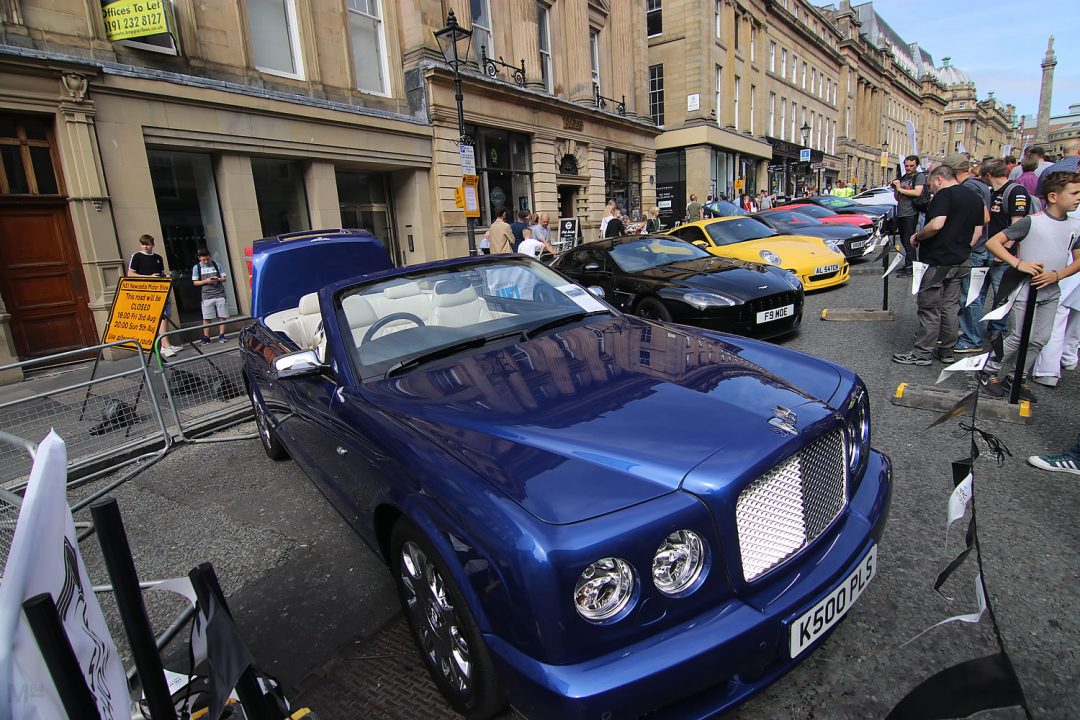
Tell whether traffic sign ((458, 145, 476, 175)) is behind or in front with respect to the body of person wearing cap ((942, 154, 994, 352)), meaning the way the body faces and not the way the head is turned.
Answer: in front

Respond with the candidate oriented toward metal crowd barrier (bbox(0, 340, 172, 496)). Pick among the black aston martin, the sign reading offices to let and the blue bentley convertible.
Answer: the sign reading offices to let

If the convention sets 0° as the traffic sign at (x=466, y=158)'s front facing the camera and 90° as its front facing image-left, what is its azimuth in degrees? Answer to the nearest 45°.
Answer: approximately 0°

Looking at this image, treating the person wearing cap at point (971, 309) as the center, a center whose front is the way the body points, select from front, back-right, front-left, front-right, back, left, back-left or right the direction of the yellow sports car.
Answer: front-right

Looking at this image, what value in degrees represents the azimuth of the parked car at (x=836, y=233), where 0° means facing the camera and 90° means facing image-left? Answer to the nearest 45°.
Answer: approximately 315°

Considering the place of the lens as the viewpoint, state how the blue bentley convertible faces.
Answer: facing the viewer and to the right of the viewer

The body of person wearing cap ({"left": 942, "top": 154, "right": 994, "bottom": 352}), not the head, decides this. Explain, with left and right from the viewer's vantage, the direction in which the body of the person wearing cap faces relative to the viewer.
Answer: facing to the left of the viewer

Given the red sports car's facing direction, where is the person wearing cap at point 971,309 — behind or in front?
in front
